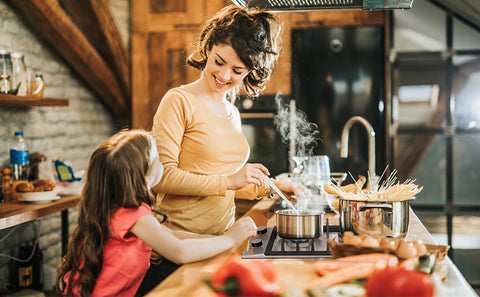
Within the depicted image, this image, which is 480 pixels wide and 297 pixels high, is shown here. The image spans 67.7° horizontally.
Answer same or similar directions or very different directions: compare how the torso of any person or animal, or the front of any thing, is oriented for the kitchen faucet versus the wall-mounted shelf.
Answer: very different directions

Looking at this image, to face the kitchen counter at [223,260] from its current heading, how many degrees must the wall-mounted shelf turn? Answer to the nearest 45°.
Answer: approximately 45° to its right

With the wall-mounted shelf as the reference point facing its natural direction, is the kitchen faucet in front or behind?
in front

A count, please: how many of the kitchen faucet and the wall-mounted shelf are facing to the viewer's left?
1

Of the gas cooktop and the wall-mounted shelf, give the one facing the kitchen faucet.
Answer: the wall-mounted shelf

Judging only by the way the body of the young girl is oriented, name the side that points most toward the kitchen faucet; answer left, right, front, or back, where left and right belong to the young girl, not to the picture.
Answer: front

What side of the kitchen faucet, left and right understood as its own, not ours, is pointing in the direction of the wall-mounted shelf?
front

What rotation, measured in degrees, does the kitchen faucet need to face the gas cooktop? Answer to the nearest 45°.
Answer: approximately 90° to its left

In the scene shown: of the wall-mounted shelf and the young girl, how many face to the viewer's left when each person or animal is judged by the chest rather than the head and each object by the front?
0

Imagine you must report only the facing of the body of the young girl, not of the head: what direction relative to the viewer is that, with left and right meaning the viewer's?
facing away from the viewer and to the right of the viewer

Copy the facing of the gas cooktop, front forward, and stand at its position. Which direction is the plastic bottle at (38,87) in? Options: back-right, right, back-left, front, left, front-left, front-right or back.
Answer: front-right

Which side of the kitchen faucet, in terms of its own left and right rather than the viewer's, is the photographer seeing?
left

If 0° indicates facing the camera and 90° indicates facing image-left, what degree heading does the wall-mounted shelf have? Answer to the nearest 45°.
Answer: approximately 315°

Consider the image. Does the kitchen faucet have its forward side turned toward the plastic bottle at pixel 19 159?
yes

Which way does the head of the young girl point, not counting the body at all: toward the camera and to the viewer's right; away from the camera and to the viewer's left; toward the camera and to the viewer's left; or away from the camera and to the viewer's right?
away from the camera and to the viewer's right
